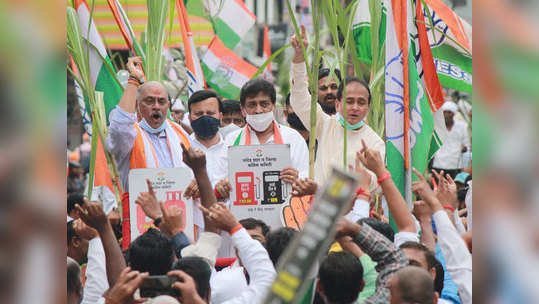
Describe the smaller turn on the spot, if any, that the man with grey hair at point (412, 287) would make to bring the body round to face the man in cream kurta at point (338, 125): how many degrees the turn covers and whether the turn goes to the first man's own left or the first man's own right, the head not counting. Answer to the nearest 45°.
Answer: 0° — they already face them

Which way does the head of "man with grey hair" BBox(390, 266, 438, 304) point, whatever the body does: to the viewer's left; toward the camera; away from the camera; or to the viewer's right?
away from the camera

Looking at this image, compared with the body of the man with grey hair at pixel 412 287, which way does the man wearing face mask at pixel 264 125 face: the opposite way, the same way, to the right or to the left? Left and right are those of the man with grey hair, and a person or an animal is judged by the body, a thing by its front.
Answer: the opposite way

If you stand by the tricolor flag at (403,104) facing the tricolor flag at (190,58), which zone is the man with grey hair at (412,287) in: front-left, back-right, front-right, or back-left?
back-left

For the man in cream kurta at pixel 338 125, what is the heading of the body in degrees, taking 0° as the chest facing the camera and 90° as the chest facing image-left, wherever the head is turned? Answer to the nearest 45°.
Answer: approximately 0°

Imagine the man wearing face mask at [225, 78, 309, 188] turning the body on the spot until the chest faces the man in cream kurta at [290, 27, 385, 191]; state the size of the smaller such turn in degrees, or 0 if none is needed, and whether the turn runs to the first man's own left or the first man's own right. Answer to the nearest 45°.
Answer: approximately 90° to the first man's own left

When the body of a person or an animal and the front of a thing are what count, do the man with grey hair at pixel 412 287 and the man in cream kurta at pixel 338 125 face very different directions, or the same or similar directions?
very different directions

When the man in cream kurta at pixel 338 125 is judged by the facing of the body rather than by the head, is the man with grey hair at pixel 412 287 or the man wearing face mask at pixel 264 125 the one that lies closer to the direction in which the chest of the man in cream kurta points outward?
the man with grey hair

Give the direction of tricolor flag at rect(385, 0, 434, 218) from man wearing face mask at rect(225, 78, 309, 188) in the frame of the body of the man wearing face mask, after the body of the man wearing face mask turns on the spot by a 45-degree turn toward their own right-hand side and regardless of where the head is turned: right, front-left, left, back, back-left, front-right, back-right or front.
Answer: back-left

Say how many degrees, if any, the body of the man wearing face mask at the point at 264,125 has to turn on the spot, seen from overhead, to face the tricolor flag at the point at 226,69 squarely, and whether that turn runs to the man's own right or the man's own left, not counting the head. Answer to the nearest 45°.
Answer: approximately 180°

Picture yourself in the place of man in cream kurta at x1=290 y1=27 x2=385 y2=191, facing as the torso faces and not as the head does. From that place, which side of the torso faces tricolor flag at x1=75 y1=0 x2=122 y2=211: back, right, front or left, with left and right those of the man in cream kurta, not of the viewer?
right

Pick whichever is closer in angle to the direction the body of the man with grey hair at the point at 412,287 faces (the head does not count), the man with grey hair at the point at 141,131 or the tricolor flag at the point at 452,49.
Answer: the tricolor flag
